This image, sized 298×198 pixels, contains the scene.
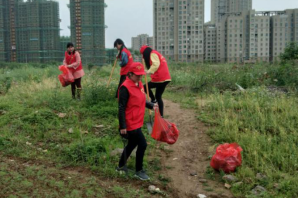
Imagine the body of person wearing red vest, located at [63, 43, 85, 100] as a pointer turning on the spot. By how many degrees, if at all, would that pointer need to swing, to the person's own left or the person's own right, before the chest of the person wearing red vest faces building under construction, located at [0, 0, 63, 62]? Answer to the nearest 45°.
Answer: approximately 135° to the person's own right

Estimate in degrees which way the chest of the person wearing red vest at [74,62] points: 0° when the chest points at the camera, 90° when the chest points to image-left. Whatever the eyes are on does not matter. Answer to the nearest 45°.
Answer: approximately 45°

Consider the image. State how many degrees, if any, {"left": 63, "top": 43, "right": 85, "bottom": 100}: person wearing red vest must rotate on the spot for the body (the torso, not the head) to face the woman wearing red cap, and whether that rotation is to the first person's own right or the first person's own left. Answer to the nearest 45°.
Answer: approximately 45° to the first person's own left

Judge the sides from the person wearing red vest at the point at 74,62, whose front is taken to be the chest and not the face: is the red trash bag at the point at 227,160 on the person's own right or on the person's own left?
on the person's own left

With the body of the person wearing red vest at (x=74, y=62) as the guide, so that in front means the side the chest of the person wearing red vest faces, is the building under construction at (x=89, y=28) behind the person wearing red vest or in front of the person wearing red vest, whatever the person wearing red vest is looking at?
behind

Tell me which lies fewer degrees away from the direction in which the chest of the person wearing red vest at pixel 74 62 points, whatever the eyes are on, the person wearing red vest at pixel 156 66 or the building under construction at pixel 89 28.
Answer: the person wearing red vest
